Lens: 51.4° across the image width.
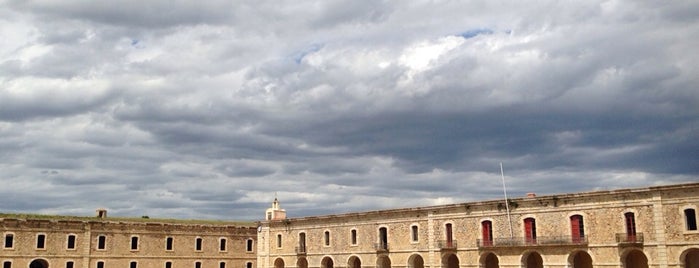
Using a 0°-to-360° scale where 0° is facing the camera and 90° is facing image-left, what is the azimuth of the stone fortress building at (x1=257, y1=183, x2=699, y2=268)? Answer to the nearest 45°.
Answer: approximately 45°
